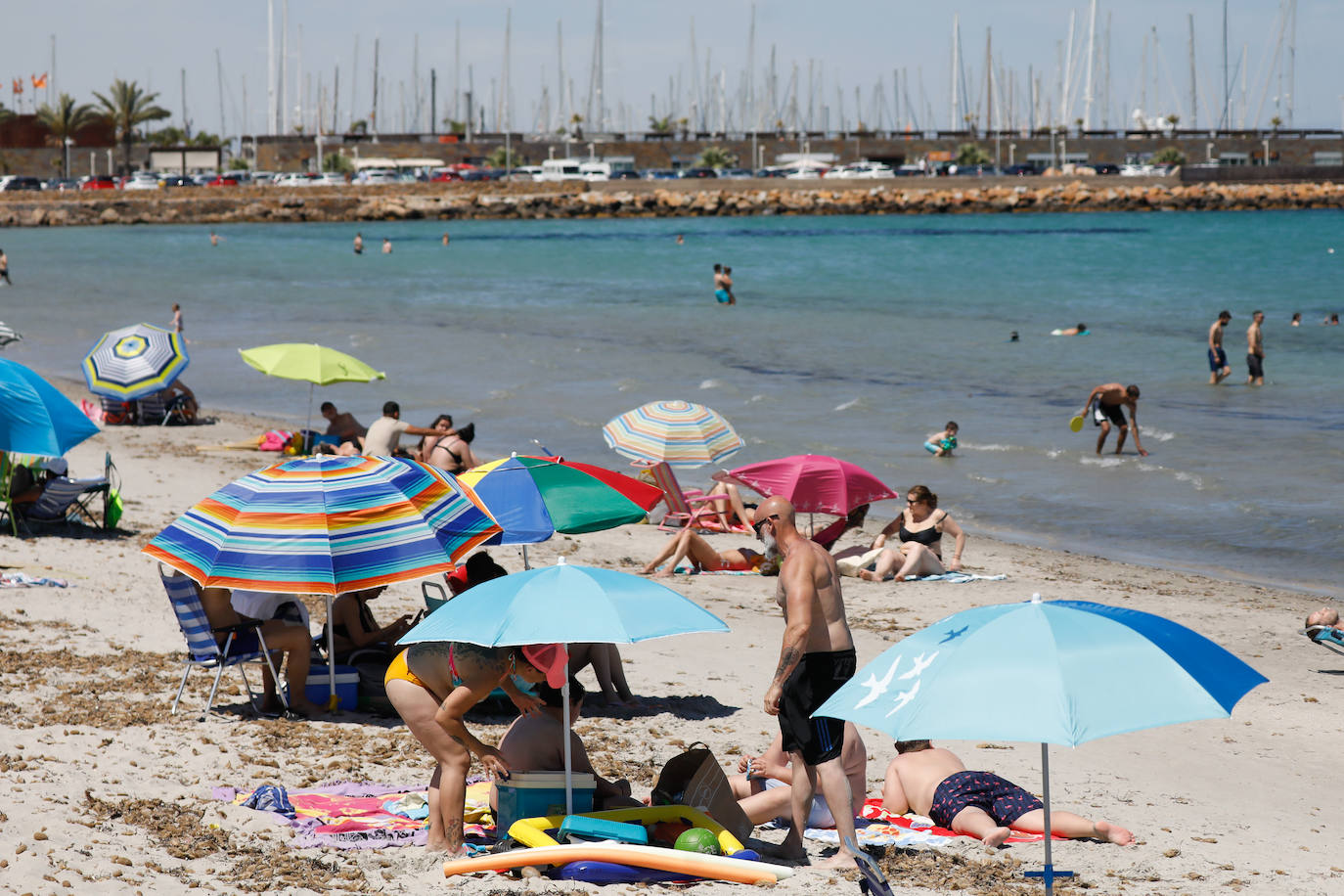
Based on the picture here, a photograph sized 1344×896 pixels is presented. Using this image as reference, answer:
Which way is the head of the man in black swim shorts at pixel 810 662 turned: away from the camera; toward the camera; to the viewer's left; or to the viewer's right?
to the viewer's left

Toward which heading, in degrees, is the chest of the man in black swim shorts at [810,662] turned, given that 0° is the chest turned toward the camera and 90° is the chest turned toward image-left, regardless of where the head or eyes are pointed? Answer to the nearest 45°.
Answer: approximately 90°

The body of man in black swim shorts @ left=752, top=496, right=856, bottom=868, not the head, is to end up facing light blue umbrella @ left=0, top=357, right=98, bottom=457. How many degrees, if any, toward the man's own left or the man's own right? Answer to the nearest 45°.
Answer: approximately 45° to the man's own right

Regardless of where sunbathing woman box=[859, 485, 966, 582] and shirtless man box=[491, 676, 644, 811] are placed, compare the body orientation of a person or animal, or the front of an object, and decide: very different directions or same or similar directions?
very different directions

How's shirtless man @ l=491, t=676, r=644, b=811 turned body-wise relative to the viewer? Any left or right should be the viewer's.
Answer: facing away from the viewer and to the right of the viewer

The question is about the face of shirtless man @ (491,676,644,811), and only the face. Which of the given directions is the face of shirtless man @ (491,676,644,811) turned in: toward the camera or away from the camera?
away from the camera

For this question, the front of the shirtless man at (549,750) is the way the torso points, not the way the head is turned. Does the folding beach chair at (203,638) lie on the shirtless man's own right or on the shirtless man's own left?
on the shirtless man's own left

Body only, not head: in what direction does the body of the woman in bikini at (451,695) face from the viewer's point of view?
to the viewer's right
